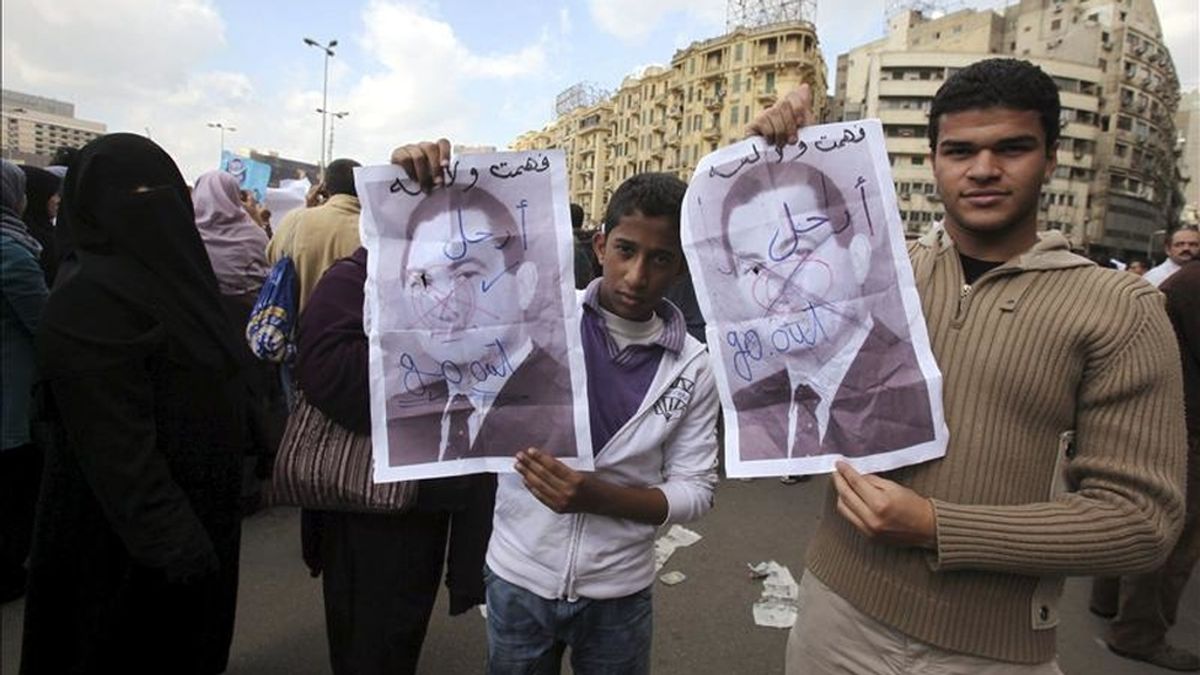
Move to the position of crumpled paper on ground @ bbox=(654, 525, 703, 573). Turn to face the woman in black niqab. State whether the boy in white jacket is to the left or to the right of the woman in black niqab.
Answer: left

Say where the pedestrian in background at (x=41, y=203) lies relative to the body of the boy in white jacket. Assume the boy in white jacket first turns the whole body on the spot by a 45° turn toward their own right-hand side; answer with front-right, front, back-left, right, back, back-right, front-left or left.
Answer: right

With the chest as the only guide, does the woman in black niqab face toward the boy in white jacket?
yes

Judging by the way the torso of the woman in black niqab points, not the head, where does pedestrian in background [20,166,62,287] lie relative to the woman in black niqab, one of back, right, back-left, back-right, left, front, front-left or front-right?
back-left

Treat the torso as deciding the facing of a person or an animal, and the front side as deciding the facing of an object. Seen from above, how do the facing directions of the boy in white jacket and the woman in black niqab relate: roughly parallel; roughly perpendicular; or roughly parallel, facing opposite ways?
roughly perpendicular

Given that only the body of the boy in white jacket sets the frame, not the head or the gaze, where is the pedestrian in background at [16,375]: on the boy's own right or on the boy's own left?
on the boy's own right

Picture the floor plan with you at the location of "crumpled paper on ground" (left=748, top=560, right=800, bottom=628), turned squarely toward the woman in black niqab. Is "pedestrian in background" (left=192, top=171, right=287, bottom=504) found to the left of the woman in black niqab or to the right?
right

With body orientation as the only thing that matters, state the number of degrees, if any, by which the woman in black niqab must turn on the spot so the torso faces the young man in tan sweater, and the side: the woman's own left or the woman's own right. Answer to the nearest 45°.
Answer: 0° — they already face them

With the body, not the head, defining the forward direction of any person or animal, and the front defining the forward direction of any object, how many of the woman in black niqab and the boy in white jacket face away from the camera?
0

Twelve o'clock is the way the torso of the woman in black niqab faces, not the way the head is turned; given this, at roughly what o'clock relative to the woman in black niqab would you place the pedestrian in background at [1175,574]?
The pedestrian in background is roughly at 11 o'clock from the woman in black niqab.

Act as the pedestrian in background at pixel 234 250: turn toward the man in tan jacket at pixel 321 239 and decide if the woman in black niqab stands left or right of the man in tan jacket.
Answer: right

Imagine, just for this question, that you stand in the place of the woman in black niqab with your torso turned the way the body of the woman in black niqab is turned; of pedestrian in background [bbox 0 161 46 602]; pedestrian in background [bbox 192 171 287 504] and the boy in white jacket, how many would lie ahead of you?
1

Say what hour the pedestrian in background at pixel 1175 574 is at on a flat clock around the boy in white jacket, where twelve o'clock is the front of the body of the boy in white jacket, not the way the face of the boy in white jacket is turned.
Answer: The pedestrian in background is roughly at 8 o'clock from the boy in white jacket.

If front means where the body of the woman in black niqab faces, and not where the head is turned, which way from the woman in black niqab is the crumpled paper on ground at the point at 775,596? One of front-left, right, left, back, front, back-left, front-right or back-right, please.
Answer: front-left
